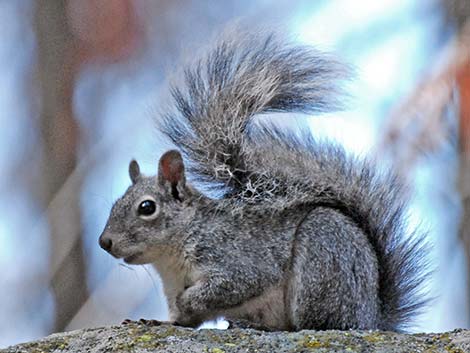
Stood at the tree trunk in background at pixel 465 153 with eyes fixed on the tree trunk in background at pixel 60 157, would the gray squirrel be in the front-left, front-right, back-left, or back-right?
front-left

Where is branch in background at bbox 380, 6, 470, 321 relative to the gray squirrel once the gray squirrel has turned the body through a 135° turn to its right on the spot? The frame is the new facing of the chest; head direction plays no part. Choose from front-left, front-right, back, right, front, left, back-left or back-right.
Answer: front

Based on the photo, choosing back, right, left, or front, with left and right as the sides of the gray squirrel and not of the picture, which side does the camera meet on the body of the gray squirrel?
left

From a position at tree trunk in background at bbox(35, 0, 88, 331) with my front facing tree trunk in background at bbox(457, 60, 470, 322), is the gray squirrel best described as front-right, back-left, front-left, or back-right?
front-right

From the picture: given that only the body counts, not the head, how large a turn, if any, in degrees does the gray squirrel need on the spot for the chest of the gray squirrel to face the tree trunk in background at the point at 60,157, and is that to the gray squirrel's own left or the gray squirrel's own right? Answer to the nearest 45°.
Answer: approximately 45° to the gray squirrel's own right

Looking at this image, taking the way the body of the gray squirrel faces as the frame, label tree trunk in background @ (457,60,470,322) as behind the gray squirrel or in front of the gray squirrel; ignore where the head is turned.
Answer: behind
